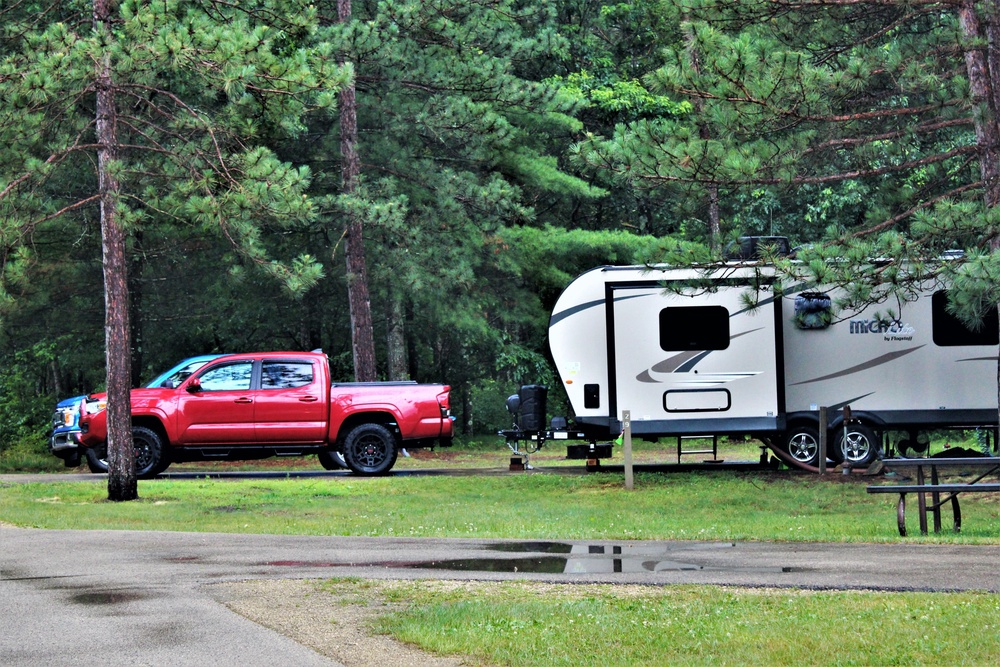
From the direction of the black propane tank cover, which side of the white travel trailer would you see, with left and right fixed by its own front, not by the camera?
front

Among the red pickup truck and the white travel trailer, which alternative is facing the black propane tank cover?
the white travel trailer

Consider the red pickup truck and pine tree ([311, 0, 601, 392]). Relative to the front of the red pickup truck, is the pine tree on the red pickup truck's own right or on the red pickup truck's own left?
on the red pickup truck's own right

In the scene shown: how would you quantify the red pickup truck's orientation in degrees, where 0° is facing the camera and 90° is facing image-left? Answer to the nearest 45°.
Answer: approximately 90°

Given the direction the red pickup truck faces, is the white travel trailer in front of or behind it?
behind

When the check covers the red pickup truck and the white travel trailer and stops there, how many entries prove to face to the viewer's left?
2

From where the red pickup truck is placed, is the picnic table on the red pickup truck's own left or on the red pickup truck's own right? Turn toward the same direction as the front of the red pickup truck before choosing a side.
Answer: on the red pickup truck's own left

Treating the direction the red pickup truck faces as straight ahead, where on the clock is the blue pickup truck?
The blue pickup truck is roughly at 1 o'clock from the red pickup truck.

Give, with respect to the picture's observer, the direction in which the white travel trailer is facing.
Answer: facing to the left of the viewer

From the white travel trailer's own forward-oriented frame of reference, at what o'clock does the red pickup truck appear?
The red pickup truck is roughly at 12 o'clock from the white travel trailer.
